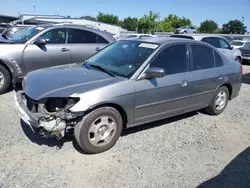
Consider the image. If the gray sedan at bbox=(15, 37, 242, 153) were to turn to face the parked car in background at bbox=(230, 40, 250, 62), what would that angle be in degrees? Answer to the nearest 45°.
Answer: approximately 180°

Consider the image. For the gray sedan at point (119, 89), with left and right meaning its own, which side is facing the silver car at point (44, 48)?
right

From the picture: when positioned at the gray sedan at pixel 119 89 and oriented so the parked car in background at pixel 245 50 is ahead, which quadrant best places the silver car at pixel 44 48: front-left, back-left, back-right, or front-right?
front-left

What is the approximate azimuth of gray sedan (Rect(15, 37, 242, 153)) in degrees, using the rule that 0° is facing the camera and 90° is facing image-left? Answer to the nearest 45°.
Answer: approximately 45°

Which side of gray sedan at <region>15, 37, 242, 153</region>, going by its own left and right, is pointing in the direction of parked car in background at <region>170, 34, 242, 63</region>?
back
